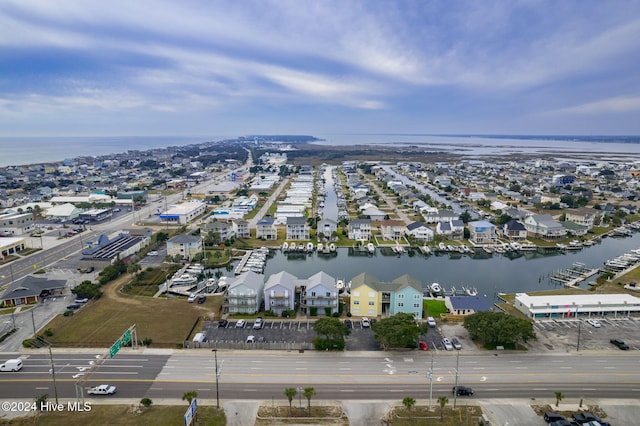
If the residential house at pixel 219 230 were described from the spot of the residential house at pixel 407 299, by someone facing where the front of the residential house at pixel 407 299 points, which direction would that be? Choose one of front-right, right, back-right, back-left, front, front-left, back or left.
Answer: back-right

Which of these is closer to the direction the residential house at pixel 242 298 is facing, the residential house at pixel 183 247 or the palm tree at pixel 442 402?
the palm tree

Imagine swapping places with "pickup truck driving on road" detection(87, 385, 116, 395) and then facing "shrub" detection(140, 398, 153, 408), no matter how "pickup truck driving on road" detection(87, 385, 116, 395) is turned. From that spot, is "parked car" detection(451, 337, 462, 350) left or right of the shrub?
left

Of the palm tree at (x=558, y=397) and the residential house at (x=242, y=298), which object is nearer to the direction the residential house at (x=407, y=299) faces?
the palm tree

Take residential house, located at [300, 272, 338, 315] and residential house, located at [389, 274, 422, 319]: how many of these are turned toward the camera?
2

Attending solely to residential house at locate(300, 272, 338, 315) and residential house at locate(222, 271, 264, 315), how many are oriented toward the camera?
2

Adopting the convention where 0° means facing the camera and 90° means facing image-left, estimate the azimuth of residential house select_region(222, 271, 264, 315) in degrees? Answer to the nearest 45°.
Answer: approximately 0°

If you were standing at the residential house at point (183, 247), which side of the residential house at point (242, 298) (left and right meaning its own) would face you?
back

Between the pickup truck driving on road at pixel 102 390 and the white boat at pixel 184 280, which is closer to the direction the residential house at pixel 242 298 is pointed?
the pickup truck driving on road

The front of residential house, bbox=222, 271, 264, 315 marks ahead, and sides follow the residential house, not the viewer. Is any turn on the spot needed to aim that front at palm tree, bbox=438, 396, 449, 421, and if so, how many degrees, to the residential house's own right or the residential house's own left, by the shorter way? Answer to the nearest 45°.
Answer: approximately 45° to the residential house's own left

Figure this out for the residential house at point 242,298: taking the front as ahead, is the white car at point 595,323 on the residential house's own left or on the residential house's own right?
on the residential house's own left

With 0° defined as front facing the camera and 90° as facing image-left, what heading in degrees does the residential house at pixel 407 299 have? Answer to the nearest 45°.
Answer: approximately 0°
